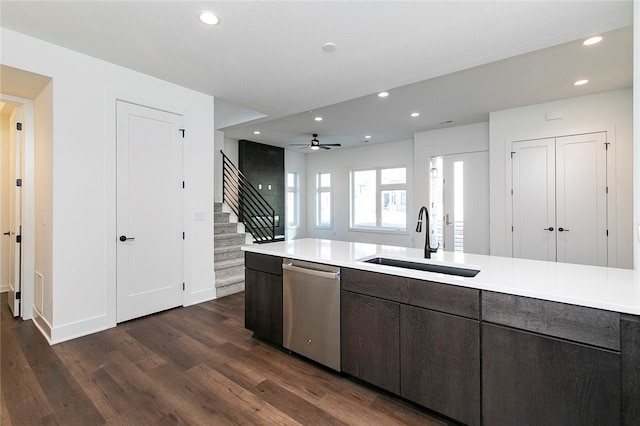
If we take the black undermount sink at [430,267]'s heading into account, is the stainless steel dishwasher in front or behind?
in front

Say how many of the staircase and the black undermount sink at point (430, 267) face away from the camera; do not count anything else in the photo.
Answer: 0

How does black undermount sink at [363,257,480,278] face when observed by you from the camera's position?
facing the viewer and to the left of the viewer

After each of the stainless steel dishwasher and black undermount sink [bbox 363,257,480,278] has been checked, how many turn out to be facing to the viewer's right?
0

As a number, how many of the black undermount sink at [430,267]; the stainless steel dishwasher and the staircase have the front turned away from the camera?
0

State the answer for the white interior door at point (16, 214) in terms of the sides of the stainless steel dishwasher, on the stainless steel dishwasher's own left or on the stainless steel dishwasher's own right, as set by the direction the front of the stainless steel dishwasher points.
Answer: on the stainless steel dishwasher's own right

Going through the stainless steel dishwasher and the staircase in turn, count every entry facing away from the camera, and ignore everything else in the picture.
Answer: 0

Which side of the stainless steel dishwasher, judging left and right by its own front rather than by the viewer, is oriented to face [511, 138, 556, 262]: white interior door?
back

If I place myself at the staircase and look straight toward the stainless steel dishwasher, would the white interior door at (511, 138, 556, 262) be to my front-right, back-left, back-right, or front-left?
front-left

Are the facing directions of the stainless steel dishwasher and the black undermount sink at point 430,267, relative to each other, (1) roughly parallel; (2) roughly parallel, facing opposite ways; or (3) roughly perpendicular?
roughly parallel
